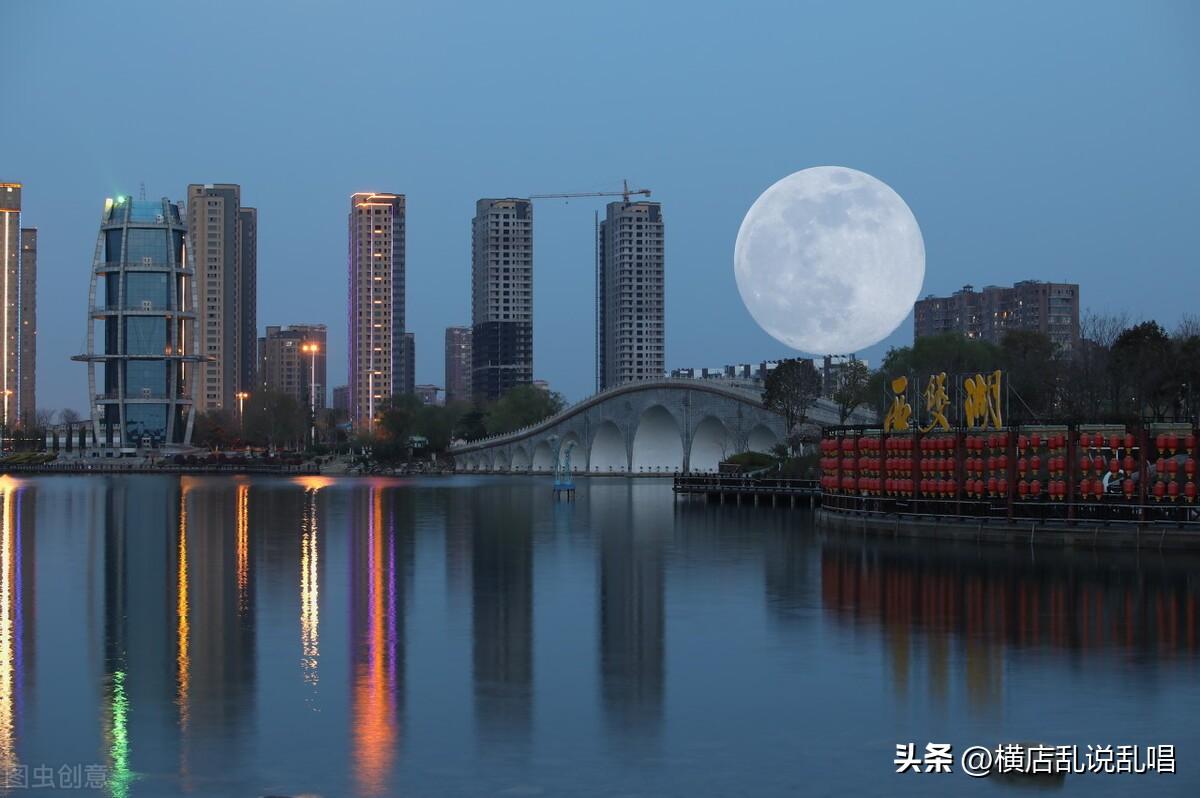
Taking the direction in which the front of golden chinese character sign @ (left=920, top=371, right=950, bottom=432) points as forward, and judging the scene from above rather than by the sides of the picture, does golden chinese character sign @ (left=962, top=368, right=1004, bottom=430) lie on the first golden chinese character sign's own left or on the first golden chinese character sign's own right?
on the first golden chinese character sign's own left

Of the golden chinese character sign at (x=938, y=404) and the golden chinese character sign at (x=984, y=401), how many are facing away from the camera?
0

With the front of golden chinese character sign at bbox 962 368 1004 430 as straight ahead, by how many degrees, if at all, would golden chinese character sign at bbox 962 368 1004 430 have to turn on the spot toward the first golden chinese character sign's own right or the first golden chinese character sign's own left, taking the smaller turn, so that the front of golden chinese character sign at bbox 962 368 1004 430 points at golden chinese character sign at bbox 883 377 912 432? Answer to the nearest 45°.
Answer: approximately 90° to the first golden chinese character sign's own right

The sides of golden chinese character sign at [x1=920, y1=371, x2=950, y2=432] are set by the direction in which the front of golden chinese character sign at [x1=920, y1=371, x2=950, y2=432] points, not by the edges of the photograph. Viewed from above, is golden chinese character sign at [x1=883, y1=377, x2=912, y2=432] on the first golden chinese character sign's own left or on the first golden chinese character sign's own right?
on the first golden chinese character sign's own right

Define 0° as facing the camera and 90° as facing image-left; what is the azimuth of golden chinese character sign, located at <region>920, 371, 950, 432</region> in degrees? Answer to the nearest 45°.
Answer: approximately 45°

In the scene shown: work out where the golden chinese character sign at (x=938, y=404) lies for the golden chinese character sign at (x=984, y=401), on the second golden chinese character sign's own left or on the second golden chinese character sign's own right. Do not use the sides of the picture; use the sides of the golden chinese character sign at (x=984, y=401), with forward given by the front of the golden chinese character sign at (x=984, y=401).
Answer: on the second golden chinese character sign's own right

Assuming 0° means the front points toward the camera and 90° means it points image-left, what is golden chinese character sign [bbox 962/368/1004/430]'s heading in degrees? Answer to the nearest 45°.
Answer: approximately 45°
